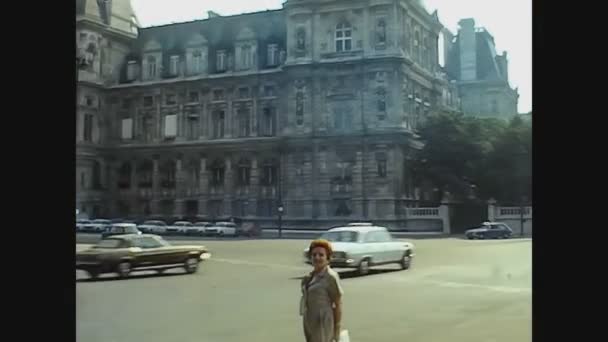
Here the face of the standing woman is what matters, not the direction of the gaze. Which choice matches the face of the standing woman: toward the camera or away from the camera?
toward the camera

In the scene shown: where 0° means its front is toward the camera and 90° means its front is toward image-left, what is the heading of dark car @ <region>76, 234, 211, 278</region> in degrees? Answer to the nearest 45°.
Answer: approximately 225°

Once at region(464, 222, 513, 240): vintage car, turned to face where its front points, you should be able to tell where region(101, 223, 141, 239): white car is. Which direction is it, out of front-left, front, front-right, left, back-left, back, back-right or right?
front

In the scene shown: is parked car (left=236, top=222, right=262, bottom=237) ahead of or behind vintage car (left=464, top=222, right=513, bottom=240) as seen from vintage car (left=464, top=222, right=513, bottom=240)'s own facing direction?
ahead

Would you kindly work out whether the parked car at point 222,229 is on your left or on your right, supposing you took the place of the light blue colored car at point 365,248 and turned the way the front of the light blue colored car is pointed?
on your left

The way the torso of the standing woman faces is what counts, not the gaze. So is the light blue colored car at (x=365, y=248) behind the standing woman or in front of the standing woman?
behind

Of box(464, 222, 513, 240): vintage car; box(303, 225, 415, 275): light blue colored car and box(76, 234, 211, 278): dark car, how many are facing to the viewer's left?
1

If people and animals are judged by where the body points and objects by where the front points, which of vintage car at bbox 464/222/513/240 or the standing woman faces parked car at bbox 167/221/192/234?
the vintage car

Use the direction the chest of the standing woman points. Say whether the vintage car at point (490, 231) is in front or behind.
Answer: behind
